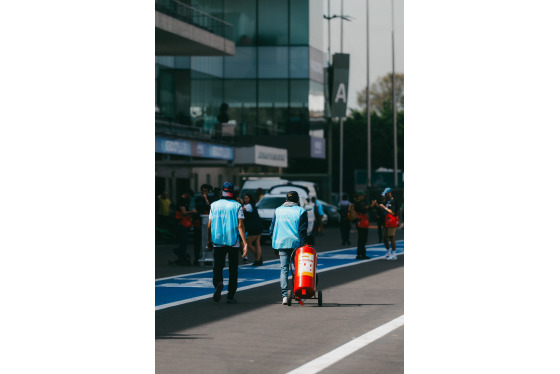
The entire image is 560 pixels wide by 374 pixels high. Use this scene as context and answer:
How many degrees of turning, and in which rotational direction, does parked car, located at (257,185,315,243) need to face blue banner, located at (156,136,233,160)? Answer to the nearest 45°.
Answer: approximately 90° to its right

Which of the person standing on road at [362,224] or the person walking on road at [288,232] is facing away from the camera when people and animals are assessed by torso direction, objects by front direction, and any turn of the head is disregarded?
the person walking on road at [288,232]

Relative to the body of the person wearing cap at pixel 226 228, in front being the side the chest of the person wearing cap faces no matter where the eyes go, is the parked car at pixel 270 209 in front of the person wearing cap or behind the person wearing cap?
in front

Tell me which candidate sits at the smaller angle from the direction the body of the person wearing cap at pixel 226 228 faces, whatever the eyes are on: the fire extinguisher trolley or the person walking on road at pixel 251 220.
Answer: the person walking on road

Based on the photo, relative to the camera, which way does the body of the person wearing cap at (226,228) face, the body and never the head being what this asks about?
away from the camera

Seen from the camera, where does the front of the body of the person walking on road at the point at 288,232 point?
away from the camera

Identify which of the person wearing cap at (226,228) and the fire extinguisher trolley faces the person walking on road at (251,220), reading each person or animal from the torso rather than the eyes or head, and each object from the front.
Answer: the person wearing cap

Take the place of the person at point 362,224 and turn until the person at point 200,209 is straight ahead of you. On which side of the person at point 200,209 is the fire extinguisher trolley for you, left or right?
left
